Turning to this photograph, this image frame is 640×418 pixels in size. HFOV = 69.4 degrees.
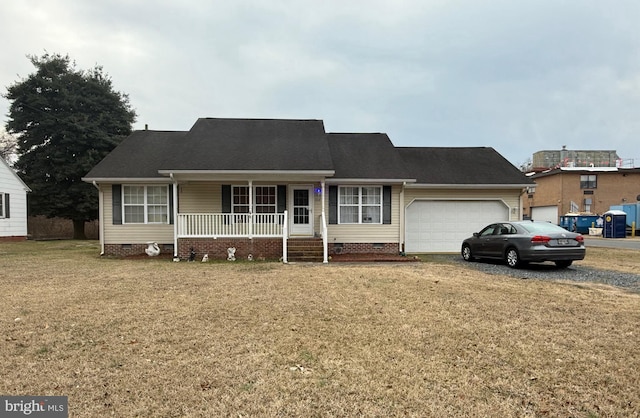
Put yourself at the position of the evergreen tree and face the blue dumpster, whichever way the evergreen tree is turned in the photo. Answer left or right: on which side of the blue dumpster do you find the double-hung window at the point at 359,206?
right

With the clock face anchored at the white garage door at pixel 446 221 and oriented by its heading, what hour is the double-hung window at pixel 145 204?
The double-hung window is roughly at 2 o'clock from the white garage door.

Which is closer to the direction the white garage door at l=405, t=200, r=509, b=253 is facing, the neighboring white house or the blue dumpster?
the neighboring white house

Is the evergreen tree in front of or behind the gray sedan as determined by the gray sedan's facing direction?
in front

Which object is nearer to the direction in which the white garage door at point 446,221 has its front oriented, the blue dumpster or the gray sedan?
the gray sedan

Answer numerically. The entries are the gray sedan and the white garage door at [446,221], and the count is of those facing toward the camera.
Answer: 1

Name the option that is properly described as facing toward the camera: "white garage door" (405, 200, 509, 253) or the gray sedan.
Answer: the white garage door

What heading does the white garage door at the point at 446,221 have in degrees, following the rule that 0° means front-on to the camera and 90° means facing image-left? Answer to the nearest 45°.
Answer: approximately 0°

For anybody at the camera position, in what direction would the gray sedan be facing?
facing away from the viewer and to the left of the viewer

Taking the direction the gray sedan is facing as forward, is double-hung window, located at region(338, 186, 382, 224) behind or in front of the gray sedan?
in front

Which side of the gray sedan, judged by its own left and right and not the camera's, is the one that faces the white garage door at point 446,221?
front
